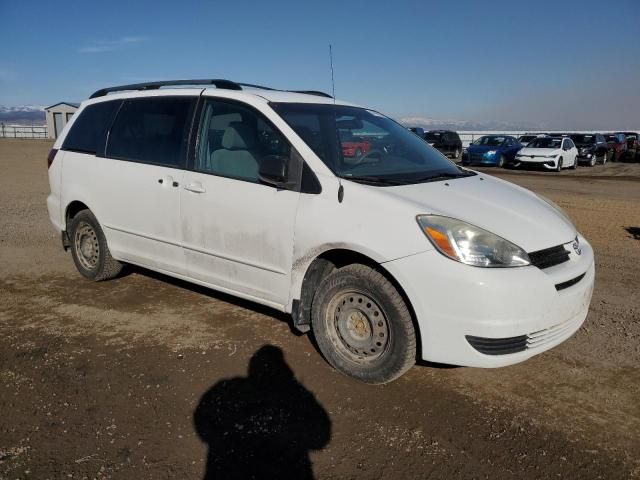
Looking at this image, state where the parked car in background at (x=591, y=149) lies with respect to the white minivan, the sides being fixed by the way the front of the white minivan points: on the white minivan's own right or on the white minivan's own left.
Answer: on the white minivan's own left

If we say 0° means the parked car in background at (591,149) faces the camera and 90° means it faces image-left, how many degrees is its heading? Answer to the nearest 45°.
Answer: approximately 45°

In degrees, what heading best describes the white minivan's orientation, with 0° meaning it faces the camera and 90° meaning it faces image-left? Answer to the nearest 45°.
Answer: approximately 315°

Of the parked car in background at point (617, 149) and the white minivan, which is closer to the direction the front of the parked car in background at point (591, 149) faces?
the white minivan
